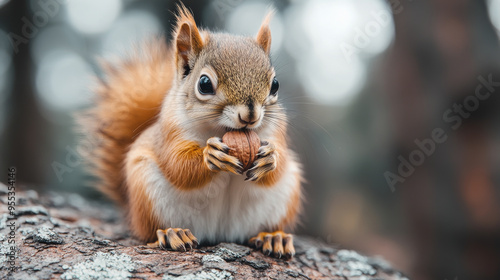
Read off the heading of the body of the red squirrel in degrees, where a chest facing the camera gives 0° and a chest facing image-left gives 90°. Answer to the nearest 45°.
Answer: approximately 315°

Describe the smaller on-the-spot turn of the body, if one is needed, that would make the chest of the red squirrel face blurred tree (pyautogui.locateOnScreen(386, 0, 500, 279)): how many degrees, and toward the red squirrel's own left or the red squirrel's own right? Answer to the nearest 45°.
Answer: approximately 90° to the red squirrel's own left
